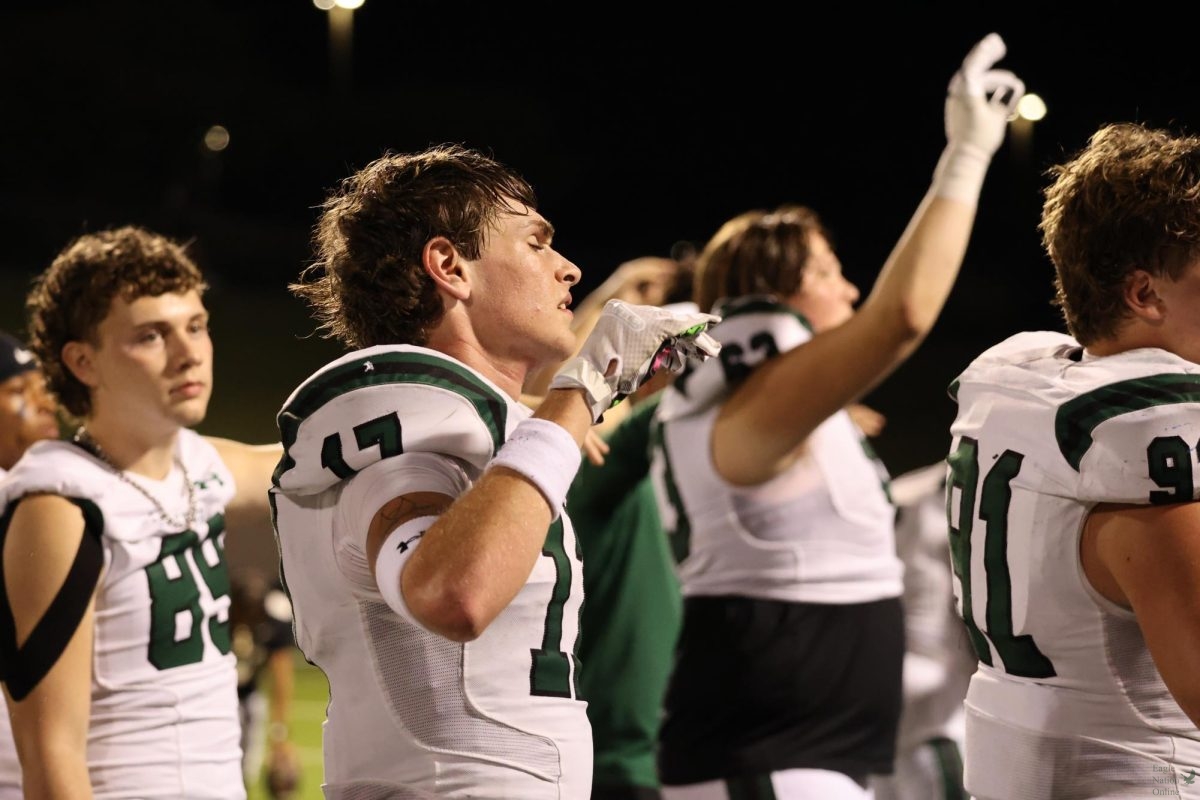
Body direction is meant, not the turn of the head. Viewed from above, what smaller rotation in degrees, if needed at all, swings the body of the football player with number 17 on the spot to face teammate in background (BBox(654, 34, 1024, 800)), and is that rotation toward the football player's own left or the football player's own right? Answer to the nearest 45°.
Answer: approximately 45° to the football player's own left

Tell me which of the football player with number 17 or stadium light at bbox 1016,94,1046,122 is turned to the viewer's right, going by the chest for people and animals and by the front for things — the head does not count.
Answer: the football player with number 17

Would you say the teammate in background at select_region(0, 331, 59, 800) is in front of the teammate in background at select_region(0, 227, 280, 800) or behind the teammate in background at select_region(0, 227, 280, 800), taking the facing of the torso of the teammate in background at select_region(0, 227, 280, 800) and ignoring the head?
behind

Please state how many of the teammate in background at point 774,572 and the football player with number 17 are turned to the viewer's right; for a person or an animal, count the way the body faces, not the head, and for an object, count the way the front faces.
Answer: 2

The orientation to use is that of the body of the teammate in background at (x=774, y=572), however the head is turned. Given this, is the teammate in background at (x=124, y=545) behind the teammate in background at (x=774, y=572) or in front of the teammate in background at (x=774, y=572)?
behind

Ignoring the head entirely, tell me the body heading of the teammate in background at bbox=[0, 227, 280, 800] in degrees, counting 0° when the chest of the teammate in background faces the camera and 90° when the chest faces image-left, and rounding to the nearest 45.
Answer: approximately 315°

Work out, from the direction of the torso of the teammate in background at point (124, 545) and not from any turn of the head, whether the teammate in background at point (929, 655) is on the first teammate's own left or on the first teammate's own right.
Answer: on the first teammate's own left

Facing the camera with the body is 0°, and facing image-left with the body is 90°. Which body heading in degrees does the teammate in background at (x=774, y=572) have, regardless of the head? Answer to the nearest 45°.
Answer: approximately 270°

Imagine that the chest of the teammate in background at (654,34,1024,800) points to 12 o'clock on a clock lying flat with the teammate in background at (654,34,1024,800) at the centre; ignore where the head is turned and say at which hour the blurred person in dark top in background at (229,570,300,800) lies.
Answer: the blurred person in dark top in background at (229,570,300,800) is roughly at 8 o'clock from the teammate in background at (654,34,1024,800).

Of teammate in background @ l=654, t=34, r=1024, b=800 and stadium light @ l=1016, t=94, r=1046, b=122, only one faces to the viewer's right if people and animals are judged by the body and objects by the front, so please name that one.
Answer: the teammate in background

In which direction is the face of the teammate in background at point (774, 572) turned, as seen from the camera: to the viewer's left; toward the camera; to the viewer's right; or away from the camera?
to the viewer's right

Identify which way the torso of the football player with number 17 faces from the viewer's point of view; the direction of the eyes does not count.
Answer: to the viewer's right

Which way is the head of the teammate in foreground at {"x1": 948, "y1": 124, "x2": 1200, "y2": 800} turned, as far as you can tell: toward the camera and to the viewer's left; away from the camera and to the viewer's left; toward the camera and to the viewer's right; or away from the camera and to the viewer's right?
away from the camera and to the viewer's right
